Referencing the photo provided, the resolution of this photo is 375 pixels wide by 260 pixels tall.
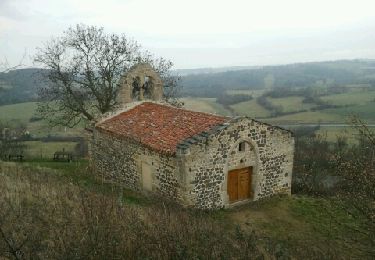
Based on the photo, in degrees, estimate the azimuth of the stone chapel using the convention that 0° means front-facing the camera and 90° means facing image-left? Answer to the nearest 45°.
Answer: approximately 315°
